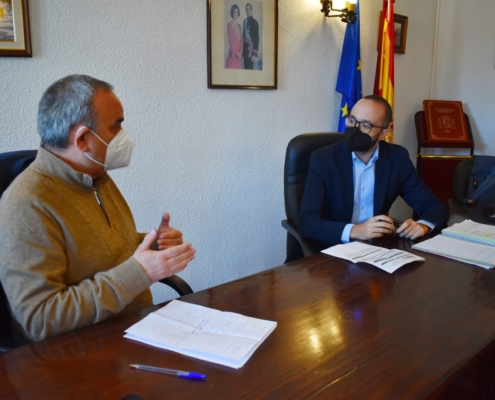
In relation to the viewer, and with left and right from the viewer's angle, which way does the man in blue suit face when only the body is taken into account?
facing the viewer

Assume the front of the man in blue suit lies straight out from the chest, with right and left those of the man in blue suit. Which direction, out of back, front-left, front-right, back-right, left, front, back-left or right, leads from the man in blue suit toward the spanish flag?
back

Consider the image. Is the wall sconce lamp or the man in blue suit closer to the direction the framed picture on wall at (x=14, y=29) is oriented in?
the man in blue suit

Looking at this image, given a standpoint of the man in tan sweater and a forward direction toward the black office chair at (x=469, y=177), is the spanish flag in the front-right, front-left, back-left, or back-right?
front-left

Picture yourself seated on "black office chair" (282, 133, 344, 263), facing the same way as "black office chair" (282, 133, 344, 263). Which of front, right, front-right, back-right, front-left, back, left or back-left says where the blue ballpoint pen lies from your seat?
front-right

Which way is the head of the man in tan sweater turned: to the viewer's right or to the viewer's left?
to the viewer's right

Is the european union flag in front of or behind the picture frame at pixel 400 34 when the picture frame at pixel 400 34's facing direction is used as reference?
in front

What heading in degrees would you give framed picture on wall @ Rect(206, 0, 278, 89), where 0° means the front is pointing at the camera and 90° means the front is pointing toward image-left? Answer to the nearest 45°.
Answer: approximately 0°

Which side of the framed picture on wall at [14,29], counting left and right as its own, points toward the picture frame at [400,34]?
left

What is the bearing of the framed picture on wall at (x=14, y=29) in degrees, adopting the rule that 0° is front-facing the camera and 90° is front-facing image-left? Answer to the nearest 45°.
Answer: approximately 0°

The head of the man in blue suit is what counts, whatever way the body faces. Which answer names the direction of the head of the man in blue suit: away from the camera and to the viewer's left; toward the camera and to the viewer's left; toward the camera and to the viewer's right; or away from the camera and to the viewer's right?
toward the camera and to the viewer's left

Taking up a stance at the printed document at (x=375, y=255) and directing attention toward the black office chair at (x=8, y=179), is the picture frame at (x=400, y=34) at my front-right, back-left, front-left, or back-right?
back-right

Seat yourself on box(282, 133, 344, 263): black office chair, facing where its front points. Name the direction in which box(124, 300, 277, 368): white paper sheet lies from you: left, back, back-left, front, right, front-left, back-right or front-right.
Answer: front-right
